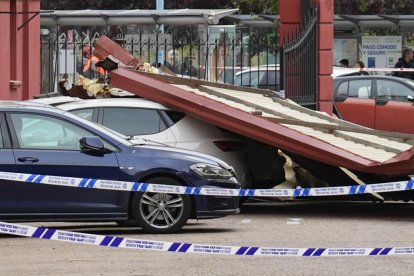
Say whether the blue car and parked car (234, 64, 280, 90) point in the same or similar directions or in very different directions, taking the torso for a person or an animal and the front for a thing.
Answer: very different directions

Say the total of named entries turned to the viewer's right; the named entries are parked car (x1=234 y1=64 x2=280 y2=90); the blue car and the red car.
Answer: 2

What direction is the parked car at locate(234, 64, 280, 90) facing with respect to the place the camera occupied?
facing to the left of the viewer

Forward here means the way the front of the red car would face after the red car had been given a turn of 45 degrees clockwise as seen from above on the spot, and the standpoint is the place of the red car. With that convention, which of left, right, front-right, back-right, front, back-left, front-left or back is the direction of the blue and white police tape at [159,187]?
front-right

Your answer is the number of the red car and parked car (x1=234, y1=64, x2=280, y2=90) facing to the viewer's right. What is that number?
1

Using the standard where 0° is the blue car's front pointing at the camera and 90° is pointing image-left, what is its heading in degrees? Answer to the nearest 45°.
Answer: approximately 270°

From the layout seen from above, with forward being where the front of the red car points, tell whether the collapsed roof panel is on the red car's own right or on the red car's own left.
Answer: on the red car's own right

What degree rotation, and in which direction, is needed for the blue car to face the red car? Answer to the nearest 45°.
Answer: approximately 45° to its left

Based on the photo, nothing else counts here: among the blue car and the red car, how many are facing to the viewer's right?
2

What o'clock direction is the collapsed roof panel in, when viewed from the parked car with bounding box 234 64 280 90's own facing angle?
The collapsed roof panel is roughly at 9 o'clock from the parked car.

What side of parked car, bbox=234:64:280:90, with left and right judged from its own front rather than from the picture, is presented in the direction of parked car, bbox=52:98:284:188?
left
